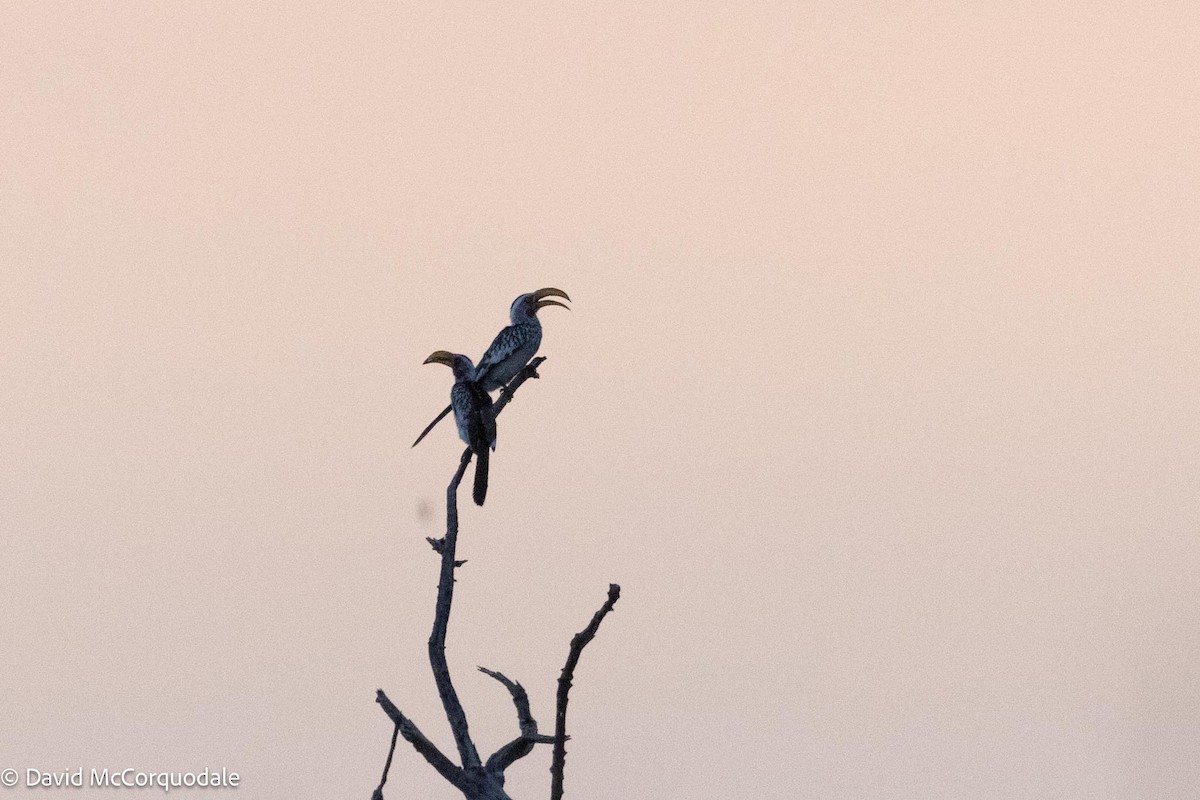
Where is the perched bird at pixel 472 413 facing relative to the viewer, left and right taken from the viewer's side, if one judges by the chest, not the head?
facing away from the viewer and to the left of the viewer

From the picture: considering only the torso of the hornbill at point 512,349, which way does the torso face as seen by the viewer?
to the viewer's right

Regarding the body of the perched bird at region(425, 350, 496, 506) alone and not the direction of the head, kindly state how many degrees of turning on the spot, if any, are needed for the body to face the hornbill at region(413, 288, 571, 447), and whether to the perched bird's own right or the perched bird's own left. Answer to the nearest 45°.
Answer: approximately 45° to the perched bird's own right

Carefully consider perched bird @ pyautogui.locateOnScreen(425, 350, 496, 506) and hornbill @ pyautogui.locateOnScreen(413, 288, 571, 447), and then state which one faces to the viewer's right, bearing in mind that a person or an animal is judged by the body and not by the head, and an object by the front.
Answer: the hornbill

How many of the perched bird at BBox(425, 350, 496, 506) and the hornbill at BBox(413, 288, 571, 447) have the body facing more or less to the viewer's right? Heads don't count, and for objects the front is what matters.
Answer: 1
